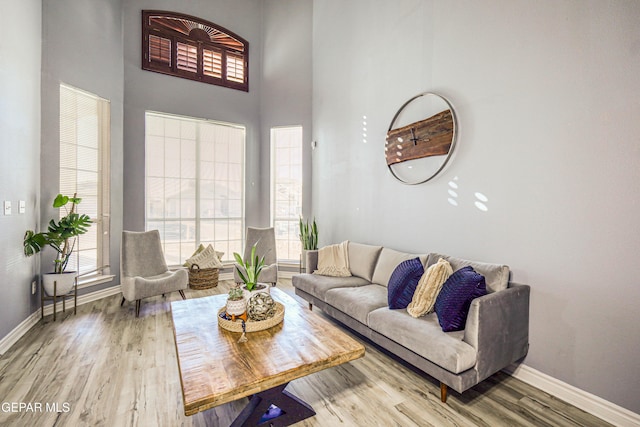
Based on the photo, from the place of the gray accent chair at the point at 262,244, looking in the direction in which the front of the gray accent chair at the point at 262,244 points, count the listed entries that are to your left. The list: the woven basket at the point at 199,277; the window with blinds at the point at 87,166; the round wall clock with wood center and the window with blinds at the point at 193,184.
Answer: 1

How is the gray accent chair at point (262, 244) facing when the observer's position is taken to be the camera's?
facing the viewer and to the left of the viewer

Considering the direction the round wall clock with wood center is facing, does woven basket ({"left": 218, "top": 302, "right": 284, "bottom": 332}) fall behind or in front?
in front

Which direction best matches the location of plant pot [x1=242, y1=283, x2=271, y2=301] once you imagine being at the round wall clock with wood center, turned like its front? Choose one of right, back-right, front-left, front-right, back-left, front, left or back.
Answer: front

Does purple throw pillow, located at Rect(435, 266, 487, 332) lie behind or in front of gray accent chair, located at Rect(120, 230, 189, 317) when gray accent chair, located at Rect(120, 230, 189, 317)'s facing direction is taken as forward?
in front

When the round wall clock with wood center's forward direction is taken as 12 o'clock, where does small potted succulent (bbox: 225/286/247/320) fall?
The small potted succulent is roughly at 12 o'clock from the round wall clock with wood center.

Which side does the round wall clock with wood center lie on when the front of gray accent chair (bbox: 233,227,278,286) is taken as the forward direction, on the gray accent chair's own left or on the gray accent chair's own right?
on the gray accent chair's own left

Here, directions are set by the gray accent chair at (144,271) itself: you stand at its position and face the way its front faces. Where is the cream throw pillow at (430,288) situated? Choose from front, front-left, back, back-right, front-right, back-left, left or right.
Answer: front

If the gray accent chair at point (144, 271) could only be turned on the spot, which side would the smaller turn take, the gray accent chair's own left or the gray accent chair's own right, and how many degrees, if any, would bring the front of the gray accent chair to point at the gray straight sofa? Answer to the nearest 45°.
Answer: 0° — it already faces it

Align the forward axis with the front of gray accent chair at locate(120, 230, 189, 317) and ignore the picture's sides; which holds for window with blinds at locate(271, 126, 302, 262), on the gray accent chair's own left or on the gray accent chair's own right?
on the gray accent chair's own left

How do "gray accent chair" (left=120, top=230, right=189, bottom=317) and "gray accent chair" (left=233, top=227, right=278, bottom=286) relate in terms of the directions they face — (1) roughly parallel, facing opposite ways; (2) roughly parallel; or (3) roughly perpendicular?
roughly perpendicular

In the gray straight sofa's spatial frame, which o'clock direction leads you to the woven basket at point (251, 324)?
The woven basket is roughly at 1 o'clock from the gray straight sofa.

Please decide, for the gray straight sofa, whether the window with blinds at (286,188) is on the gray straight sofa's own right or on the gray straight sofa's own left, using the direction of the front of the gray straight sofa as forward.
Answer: on the gray straight sofa's own right

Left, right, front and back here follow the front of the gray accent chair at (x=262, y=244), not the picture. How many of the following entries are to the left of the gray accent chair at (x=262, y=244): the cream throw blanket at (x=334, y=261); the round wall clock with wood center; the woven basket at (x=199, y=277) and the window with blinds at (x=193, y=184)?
2

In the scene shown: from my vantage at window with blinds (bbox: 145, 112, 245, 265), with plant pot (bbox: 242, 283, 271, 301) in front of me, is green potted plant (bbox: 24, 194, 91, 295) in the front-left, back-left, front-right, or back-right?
front-right
